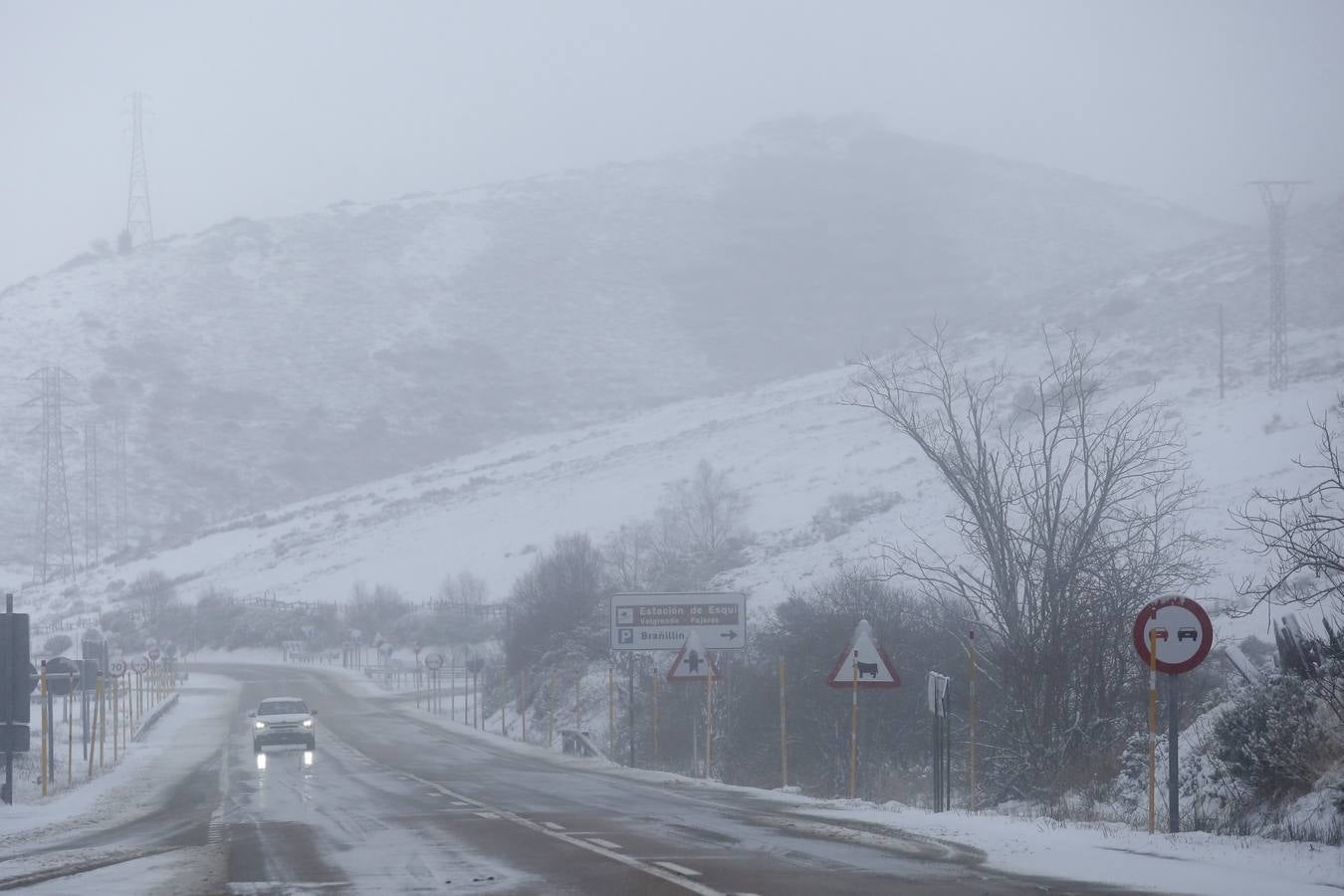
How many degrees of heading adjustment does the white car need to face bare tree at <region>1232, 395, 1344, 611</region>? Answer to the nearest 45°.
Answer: approximately 45° to its left

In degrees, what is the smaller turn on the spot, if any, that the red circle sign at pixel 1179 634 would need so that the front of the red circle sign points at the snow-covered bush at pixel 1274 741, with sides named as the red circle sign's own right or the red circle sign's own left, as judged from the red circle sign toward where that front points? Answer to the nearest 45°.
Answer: approximately 135° to the red circle sign's own left

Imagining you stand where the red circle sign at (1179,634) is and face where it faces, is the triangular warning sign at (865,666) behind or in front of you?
behind

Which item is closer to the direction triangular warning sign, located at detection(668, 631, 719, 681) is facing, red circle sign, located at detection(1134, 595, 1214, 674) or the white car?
the red circle sign

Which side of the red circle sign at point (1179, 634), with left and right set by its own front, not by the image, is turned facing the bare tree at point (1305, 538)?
back

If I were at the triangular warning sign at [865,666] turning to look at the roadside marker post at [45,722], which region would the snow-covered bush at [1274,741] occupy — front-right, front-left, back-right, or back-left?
back-left

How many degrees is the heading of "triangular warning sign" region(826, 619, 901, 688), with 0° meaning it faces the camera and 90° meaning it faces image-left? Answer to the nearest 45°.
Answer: approximately 0°

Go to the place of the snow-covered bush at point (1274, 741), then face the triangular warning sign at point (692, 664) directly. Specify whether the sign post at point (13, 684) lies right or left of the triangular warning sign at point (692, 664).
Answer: left
